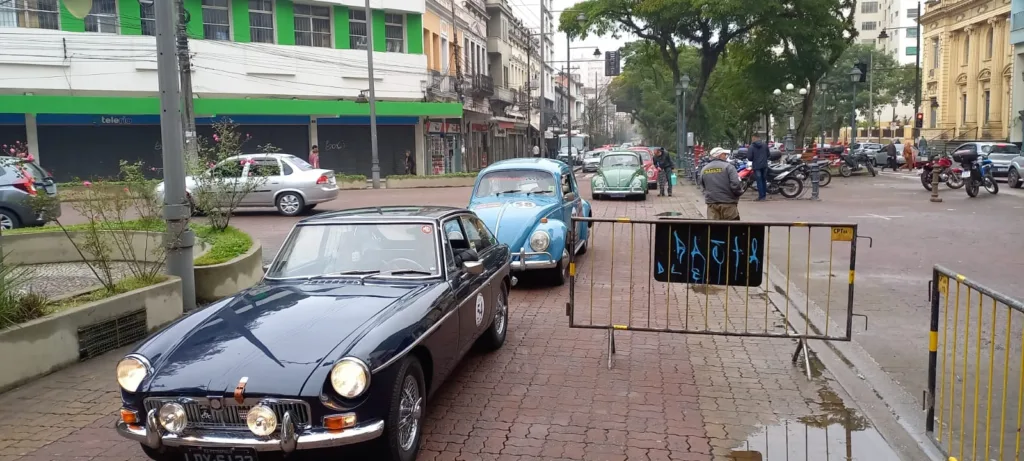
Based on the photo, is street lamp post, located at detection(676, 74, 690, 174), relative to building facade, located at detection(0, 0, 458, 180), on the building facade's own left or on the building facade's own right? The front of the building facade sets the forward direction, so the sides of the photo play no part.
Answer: on the building facade's own left

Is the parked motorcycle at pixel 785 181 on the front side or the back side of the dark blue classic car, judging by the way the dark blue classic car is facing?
on the back side

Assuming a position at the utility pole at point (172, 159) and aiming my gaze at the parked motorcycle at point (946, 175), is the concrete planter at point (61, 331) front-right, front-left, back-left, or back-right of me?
back-right

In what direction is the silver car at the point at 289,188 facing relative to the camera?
to the viewer's left

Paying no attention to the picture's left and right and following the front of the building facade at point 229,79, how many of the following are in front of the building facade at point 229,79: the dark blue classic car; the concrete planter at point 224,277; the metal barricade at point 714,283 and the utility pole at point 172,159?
4

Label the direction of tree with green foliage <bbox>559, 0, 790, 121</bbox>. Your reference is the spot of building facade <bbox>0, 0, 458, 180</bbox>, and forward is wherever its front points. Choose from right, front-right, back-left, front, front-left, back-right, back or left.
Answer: left

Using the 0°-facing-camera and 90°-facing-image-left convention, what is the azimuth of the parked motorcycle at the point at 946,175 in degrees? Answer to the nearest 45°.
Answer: approximately 45°

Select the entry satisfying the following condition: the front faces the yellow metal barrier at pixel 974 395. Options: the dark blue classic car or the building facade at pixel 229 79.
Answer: the building facade

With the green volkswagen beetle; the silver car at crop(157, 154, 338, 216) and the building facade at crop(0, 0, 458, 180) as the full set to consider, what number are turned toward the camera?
2

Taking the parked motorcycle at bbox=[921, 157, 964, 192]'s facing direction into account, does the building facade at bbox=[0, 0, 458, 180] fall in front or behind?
in front

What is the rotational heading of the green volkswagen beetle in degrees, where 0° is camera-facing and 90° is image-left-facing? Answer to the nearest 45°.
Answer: approximately 0°

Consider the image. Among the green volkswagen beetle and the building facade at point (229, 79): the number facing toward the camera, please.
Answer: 2

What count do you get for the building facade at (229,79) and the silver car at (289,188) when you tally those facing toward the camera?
1

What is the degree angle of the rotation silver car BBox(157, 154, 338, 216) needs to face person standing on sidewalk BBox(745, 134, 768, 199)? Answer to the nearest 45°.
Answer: approximately 180°

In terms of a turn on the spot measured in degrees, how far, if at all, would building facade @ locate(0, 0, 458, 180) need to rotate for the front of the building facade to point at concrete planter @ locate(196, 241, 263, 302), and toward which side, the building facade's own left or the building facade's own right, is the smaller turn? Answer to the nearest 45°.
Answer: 0° — it already faces it
